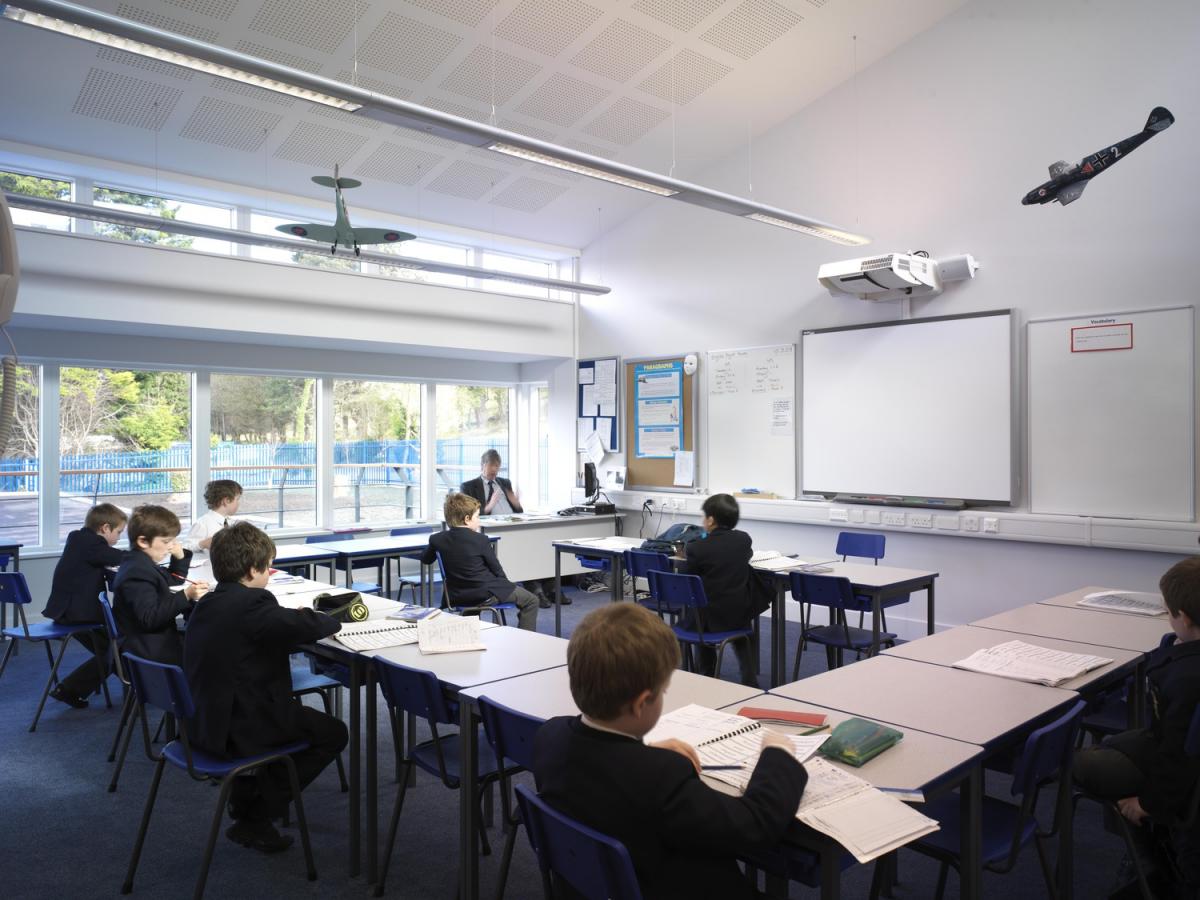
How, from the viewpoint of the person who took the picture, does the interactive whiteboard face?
facing the viewer and to the left of the viewer

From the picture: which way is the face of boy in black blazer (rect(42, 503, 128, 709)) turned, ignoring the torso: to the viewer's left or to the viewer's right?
to the viewer's right

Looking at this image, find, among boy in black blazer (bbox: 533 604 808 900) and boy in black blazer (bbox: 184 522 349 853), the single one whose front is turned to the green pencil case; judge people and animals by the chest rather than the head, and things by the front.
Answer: boy in black blazer (bbox: 533 604 808 900)

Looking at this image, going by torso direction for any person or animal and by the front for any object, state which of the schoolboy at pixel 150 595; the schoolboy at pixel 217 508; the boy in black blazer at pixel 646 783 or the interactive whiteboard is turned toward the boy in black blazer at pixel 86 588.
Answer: the interactive whiteboard

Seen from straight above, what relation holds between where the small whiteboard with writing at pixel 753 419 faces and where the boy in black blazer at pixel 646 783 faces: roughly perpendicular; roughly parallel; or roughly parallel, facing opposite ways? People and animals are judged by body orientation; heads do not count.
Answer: roughly parallel, facing opposite ways

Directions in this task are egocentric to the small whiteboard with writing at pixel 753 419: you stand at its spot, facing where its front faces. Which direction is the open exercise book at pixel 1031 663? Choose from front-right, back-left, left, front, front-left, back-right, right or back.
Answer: front-left

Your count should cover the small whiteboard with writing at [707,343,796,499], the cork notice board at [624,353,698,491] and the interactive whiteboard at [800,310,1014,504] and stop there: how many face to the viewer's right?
0

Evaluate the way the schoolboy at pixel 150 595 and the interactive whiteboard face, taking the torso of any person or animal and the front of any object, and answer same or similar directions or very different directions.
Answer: very different directions

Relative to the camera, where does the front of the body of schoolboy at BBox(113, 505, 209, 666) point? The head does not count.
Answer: to the viewer's right

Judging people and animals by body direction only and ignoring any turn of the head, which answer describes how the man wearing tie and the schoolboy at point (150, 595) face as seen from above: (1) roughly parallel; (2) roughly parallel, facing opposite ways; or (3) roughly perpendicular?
roughly perpendicular

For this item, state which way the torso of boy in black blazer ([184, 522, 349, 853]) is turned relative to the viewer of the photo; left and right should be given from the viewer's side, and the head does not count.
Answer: facing away from the viewer and to the right of the viewer

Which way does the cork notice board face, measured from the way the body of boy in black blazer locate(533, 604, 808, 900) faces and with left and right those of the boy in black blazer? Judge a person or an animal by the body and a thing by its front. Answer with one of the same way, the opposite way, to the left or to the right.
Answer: the opposite way

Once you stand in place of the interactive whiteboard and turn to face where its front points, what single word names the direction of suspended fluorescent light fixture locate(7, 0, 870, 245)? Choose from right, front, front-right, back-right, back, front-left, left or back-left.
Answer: front

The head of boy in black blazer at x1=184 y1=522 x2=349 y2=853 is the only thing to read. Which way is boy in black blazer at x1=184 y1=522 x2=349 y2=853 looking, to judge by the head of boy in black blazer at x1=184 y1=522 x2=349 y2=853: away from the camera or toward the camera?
away from the camera

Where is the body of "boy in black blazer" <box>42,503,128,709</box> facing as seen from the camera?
to the viewer's right

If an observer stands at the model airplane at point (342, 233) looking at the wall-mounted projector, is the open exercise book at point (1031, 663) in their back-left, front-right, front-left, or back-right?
front-right

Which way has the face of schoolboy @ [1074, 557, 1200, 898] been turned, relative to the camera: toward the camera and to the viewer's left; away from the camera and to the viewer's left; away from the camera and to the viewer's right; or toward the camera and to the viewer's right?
away from the camera and to the viewer's left

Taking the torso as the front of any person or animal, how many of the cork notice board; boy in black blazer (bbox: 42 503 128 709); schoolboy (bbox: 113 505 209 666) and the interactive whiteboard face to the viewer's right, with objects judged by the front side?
2
